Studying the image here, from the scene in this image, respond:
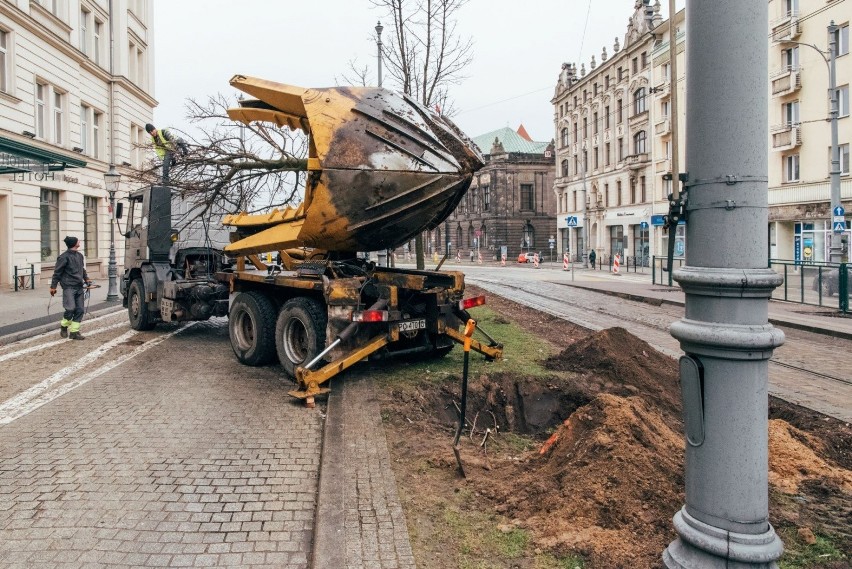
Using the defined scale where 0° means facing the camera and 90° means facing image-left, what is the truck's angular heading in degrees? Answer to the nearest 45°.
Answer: approximately 135°

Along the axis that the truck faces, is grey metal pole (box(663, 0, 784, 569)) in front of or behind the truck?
behind

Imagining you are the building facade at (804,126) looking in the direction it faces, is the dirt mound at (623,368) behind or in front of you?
in front

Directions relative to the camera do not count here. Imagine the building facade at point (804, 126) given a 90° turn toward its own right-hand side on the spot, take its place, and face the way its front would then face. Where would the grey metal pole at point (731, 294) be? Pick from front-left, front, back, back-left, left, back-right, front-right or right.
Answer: back-left

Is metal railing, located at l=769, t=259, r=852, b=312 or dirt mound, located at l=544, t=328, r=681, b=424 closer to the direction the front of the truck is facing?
the metal railing

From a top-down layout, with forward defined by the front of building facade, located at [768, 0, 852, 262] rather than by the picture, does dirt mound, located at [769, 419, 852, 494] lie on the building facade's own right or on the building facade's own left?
on the building facade's own left

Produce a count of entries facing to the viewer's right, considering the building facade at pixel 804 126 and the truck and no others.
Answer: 0

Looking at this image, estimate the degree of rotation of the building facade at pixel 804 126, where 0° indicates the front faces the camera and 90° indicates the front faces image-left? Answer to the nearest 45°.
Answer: approximately 45°

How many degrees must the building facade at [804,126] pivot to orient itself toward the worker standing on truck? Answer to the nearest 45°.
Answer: approximately 45° to its left
